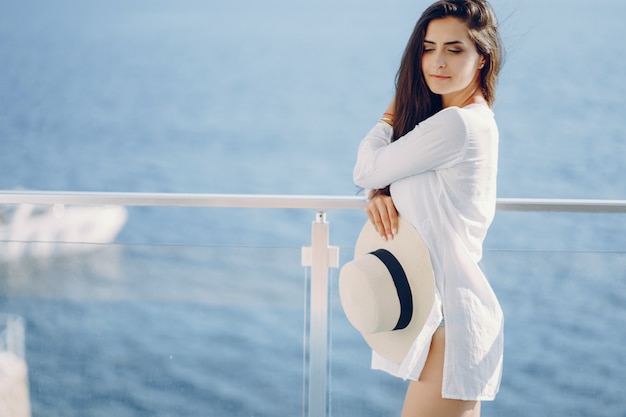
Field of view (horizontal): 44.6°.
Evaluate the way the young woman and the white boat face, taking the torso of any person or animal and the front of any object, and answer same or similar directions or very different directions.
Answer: very different directions

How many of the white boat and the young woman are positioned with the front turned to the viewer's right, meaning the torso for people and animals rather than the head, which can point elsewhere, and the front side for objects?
1

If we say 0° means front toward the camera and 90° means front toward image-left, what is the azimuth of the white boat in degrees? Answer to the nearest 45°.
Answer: approximately 270°

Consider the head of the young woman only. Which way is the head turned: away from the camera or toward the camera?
toward the camera

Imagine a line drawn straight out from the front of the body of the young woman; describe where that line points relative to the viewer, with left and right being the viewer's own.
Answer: facing to the left of the viewer
